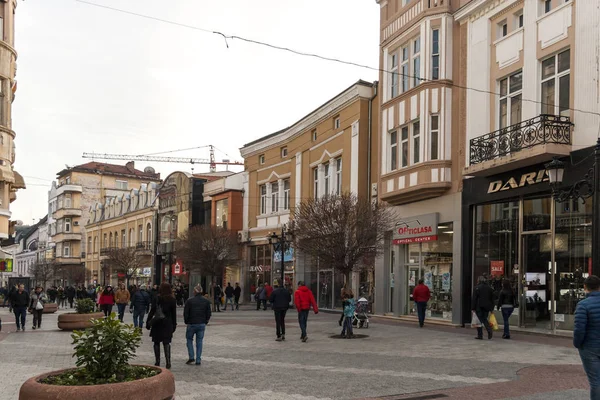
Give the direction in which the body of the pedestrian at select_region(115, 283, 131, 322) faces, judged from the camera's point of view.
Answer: toward the camera

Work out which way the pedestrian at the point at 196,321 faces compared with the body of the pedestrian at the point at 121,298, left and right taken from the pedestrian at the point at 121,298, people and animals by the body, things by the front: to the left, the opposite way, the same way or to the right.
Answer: the opposite way

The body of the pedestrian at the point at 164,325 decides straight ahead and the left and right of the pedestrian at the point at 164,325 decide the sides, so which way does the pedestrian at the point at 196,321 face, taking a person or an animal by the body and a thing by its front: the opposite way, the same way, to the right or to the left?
the same way

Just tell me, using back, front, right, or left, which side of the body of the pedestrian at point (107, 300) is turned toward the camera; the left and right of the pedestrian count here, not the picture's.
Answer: front

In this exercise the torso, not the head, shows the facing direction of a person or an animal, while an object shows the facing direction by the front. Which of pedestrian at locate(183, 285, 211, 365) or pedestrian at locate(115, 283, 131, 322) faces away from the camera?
pedestrian at locate(183, 285, 211, 365)

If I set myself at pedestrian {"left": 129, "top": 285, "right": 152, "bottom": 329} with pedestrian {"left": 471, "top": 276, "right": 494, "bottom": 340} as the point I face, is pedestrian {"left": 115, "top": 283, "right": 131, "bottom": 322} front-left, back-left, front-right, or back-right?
back-left

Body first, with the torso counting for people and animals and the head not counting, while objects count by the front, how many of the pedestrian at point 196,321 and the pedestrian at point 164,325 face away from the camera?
2

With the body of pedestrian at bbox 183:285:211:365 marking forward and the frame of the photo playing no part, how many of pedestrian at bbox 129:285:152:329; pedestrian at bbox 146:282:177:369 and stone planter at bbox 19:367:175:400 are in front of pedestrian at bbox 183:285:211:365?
1

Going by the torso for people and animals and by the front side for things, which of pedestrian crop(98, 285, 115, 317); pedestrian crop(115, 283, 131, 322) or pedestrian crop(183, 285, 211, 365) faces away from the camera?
pedestrian crop(183, 285, 211, 365)

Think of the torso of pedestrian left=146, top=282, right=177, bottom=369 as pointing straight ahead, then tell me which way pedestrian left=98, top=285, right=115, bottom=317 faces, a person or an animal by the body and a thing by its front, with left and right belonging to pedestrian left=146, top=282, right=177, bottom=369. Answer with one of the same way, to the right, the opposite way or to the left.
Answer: the opposite way

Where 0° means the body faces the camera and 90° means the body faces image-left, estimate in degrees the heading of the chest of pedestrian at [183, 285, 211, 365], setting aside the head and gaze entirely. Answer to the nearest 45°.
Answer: approximately 180°

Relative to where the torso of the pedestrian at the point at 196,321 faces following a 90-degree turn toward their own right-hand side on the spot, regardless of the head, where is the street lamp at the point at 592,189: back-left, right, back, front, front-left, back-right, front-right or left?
front

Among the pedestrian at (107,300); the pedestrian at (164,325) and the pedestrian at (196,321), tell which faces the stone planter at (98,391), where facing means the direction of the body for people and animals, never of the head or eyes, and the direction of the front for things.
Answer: the pedestrian at (107,300)

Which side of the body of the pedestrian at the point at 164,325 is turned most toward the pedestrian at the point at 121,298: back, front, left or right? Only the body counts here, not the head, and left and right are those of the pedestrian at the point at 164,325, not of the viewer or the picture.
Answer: front

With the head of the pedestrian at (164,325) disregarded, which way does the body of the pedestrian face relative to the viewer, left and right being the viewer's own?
facing away from the viewer

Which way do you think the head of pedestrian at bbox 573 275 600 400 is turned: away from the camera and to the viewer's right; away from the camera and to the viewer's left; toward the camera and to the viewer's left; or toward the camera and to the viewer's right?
away from the camera and to the viewer's left

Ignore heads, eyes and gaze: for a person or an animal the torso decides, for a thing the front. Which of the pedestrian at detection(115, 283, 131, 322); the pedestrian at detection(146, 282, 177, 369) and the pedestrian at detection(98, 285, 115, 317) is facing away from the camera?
the pedestrian at detection(146, 282, 177, 369)
